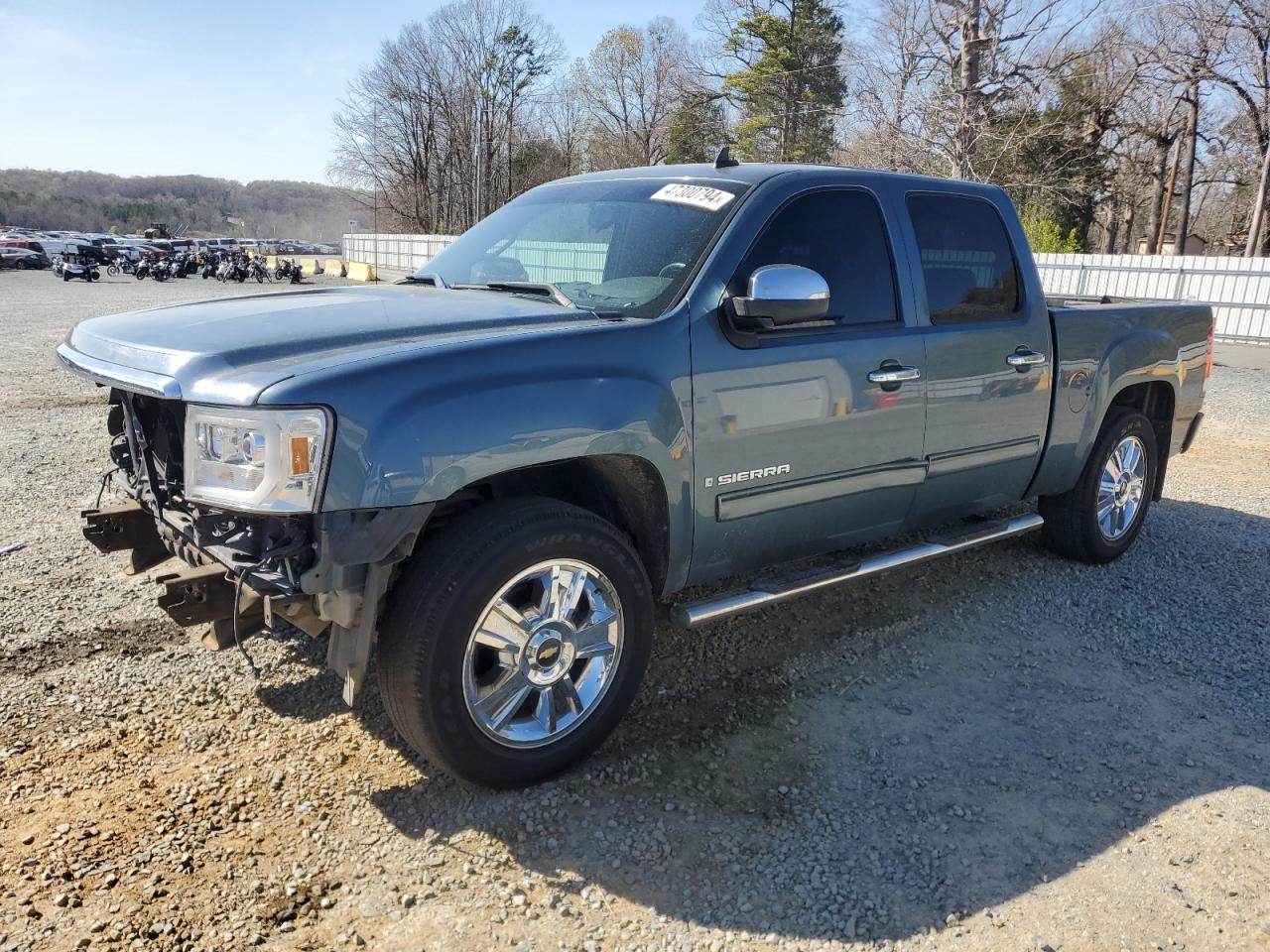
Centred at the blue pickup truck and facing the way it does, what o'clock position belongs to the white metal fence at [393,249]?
The white metal fence is roughly at 4 o'clock from the blue pickup truck.

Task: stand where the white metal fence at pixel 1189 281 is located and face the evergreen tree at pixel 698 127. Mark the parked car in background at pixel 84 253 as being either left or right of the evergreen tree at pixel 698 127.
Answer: left

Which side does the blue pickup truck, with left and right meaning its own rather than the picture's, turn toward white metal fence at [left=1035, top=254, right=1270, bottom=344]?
back

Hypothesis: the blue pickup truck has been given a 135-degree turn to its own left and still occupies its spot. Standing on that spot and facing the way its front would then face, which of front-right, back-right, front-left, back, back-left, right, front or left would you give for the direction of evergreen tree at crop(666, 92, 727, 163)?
left

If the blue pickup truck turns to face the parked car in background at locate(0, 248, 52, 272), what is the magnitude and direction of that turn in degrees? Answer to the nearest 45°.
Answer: approximately 90° to its right

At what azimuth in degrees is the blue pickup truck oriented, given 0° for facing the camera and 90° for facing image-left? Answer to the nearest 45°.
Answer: approximately 45°

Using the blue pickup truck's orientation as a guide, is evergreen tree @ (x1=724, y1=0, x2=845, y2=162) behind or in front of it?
behind

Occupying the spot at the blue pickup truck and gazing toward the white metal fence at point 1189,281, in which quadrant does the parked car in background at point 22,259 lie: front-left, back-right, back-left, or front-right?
front-left

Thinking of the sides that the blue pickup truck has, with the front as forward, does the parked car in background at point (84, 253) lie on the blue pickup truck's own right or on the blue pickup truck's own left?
on the blue pickup truck's own right

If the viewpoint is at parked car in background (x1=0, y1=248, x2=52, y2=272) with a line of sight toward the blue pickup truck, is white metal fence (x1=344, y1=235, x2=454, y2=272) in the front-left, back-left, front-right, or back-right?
front-left

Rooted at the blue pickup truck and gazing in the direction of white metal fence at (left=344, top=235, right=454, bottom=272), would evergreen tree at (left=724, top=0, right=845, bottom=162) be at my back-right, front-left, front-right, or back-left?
front-right
